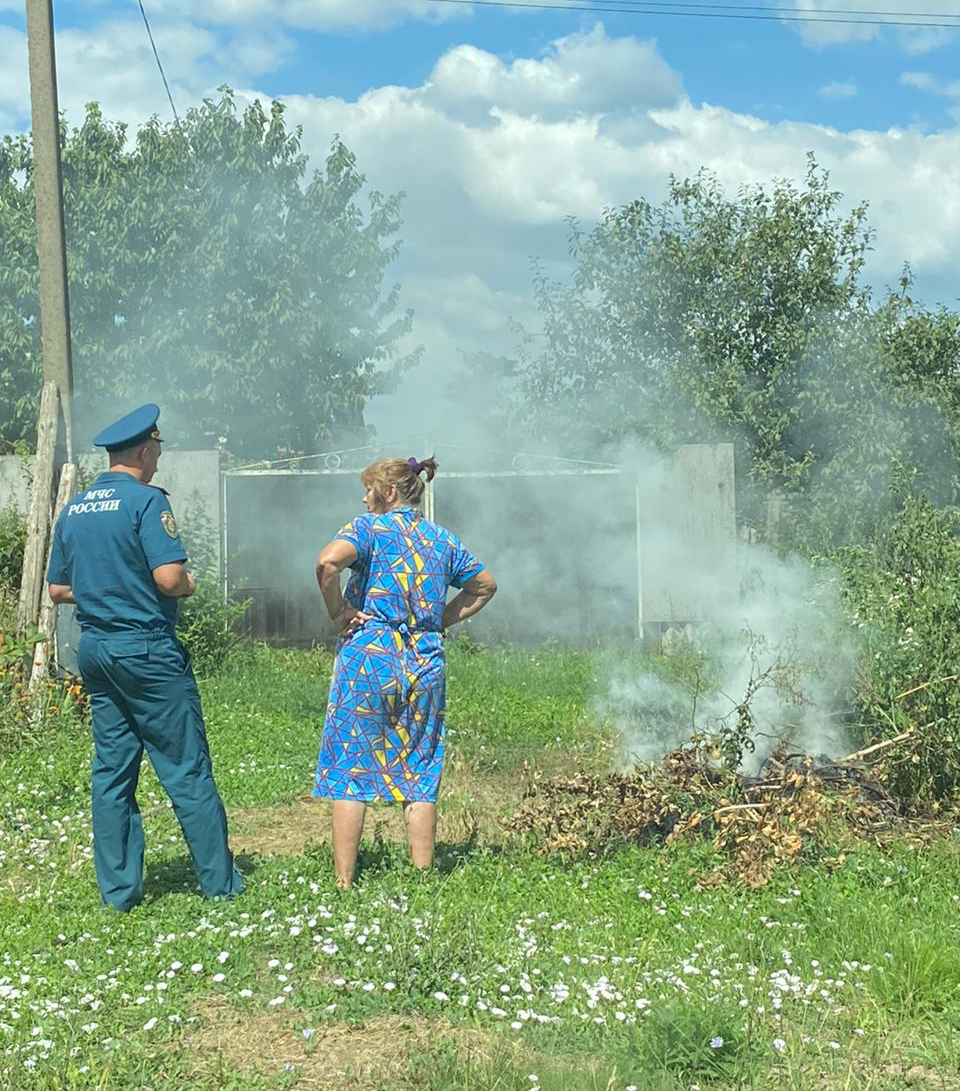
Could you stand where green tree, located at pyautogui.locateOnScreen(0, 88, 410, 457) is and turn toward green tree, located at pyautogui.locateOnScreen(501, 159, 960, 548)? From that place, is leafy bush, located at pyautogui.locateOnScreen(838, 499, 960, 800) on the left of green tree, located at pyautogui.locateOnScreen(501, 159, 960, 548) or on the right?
right

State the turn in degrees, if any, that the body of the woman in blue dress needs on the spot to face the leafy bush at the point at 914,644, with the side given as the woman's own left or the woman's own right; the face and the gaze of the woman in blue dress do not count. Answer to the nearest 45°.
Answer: approximately 45° to the woman's own right

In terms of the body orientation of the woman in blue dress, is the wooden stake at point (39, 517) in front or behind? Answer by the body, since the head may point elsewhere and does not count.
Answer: in front

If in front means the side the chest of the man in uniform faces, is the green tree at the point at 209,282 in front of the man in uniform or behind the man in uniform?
in front

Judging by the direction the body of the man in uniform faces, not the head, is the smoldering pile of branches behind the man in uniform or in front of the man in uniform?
in front

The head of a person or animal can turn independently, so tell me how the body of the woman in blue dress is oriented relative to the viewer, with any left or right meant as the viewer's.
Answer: facing away from the viewer

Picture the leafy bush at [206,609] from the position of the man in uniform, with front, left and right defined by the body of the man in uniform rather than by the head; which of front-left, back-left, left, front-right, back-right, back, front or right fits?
front-left

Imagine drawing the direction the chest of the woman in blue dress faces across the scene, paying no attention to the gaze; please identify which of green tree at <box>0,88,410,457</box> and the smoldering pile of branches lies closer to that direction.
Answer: the green tree

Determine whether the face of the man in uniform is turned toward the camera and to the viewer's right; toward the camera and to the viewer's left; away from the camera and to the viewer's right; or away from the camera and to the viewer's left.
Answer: away from the camera and to the viewer's right

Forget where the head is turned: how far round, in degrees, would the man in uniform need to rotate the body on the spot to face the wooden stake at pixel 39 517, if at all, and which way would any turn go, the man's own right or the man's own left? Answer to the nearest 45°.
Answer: approximately 45° to the man's own left

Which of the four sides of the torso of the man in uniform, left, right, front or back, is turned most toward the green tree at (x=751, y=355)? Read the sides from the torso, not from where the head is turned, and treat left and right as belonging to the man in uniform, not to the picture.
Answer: front

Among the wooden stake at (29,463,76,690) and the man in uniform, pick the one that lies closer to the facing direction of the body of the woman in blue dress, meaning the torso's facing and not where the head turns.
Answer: the wooden stake

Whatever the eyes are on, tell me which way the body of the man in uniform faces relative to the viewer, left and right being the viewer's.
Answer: facing away from the viewer and to the right of the viewer
